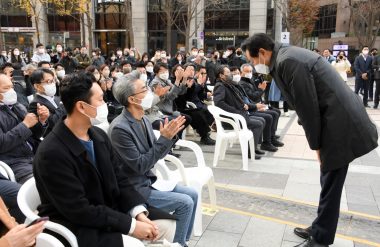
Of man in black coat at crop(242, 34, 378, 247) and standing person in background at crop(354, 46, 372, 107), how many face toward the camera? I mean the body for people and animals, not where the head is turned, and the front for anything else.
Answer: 1

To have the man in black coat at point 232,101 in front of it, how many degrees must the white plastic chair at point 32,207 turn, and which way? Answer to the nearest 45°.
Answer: approximately 90° to its left

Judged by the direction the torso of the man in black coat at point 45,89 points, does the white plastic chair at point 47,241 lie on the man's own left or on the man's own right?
on the man's own right

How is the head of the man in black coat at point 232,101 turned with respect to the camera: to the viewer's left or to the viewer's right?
to the viewer's right

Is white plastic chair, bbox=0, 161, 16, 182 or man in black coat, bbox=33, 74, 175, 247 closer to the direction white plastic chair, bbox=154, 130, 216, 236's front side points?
the man in black coat

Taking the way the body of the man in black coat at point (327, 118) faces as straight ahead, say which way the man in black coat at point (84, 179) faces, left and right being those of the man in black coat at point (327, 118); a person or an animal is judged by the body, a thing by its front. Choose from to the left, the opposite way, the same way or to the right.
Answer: the opposite way

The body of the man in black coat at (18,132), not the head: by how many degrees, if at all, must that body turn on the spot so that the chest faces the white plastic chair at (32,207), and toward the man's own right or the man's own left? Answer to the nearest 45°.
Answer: approximately 45° to the man's own right

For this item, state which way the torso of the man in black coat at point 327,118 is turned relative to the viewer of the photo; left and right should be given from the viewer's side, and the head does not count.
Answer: facing to the left of the viewer

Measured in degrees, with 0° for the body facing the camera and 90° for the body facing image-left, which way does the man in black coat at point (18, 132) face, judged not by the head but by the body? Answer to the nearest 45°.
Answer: approximately 315°

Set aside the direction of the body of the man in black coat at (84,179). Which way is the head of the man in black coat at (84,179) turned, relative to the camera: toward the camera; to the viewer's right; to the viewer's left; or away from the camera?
to the viewer's right

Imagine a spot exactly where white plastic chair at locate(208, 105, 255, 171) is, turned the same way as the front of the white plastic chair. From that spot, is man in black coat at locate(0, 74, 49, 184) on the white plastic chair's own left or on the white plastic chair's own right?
on the white plastic chair's own right

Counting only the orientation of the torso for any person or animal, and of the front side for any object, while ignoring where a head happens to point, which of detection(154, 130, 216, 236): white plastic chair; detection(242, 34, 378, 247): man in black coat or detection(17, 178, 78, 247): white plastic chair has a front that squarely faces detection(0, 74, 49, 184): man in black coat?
detection(242, 34, 378, 247): man in black coat

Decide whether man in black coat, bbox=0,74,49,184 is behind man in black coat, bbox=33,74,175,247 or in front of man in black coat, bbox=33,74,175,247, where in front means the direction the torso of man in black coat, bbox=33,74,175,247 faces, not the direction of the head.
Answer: behind
